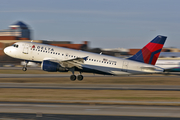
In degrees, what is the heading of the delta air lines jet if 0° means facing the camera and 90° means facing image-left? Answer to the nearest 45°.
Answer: approximately 90°
